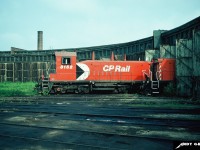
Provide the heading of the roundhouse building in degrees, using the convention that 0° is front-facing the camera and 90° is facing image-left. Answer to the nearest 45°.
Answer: approximately 45°

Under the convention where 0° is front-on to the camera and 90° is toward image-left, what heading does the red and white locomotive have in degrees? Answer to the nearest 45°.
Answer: approximately 270°
